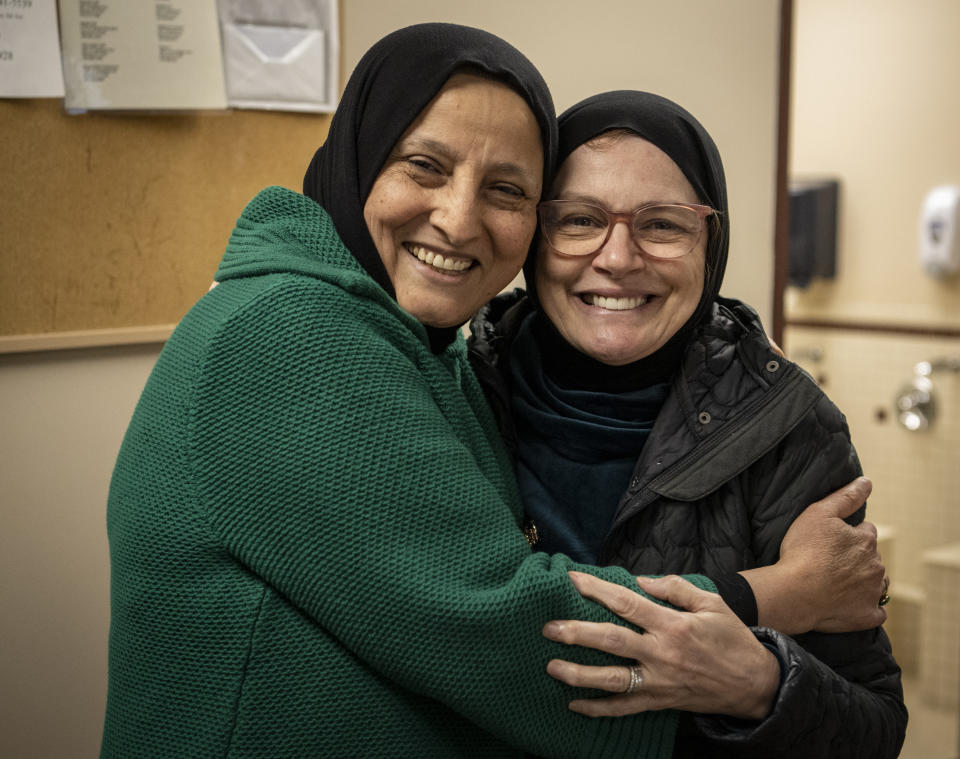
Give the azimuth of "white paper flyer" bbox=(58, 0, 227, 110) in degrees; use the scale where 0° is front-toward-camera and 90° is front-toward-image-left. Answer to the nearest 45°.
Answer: approximately 0°

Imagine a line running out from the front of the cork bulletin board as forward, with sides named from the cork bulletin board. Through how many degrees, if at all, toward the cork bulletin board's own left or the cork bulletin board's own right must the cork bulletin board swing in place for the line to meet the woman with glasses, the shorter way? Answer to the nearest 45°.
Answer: approximately 45° to the cork bulletin board's own left

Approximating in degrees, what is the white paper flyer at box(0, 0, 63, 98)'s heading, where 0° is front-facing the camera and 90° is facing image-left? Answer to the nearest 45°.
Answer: approximately 0°

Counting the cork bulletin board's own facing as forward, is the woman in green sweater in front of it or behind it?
in front

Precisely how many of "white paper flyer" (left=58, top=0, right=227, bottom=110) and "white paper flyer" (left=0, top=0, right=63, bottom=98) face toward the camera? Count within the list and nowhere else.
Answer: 2

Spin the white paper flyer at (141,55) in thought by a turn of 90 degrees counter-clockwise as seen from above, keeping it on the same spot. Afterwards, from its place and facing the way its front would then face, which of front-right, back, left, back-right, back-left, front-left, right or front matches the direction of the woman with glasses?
front-right
